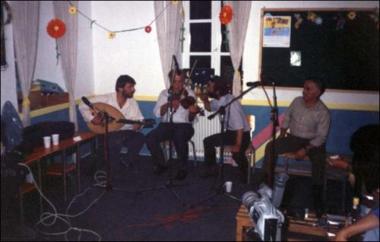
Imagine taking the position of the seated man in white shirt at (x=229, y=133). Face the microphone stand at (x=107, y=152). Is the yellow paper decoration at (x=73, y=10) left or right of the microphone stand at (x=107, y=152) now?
right

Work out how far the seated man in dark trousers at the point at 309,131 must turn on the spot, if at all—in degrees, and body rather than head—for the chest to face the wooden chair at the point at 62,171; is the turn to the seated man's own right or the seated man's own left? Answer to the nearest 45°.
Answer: approximately 45° to the seated man's own right

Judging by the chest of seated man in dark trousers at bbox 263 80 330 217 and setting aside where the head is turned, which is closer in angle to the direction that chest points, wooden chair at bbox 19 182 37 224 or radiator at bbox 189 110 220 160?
the wooden chair

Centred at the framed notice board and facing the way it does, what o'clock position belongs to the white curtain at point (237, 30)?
The white curtain is roughly at 3 o'clock from the framed notice board.

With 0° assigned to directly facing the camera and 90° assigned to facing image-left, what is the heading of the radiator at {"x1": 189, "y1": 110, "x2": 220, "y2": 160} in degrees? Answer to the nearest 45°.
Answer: approximately 0°

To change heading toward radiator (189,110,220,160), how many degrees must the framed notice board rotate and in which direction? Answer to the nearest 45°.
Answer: approximately 90° to its right
